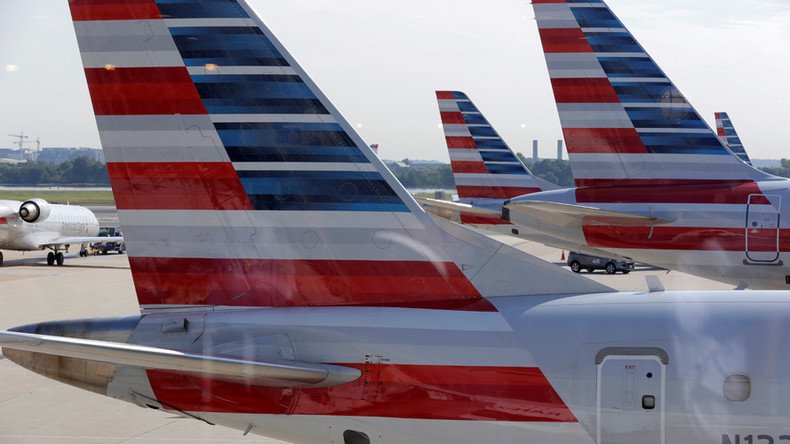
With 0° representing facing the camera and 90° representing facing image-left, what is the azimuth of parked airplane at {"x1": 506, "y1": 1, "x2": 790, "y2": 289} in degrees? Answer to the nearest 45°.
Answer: approximately 270°

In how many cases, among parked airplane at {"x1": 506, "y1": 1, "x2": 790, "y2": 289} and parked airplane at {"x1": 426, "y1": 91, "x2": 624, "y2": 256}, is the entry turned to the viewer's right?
2

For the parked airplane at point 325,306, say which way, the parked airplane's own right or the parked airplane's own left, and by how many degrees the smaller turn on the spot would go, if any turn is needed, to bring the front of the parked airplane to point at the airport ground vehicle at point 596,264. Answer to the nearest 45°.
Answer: approximately 90° to the parked airplane's own left

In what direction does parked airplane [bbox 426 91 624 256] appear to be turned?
to the viewer's right

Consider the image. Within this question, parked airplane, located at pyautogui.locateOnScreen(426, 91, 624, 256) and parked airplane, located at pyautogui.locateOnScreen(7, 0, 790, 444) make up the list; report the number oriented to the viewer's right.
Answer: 2

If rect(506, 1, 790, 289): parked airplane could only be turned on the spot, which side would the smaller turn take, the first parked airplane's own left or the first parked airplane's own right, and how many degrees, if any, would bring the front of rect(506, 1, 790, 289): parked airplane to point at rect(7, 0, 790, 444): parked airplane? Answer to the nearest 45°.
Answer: approximately 90° to the first parked airplane's own right

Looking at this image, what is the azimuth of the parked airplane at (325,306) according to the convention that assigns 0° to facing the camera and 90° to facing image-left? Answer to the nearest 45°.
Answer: approximately 270°
